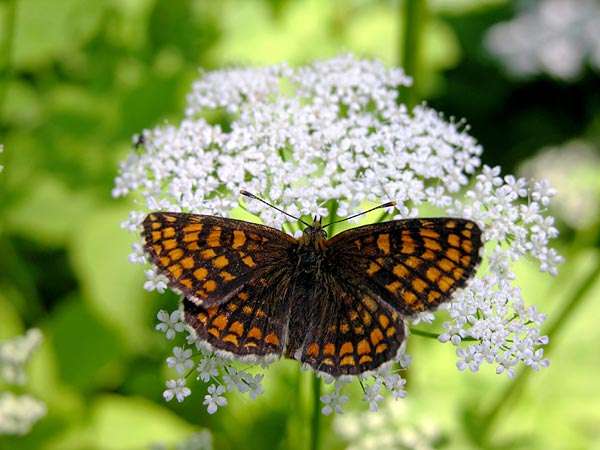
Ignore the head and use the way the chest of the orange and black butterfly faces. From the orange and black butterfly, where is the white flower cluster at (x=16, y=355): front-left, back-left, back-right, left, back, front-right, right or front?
front-left

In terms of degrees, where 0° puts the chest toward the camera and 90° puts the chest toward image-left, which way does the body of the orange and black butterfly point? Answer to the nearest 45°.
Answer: approximately 180°

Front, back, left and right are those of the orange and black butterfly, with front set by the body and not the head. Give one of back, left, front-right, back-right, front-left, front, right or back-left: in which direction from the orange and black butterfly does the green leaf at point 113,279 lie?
front-left
